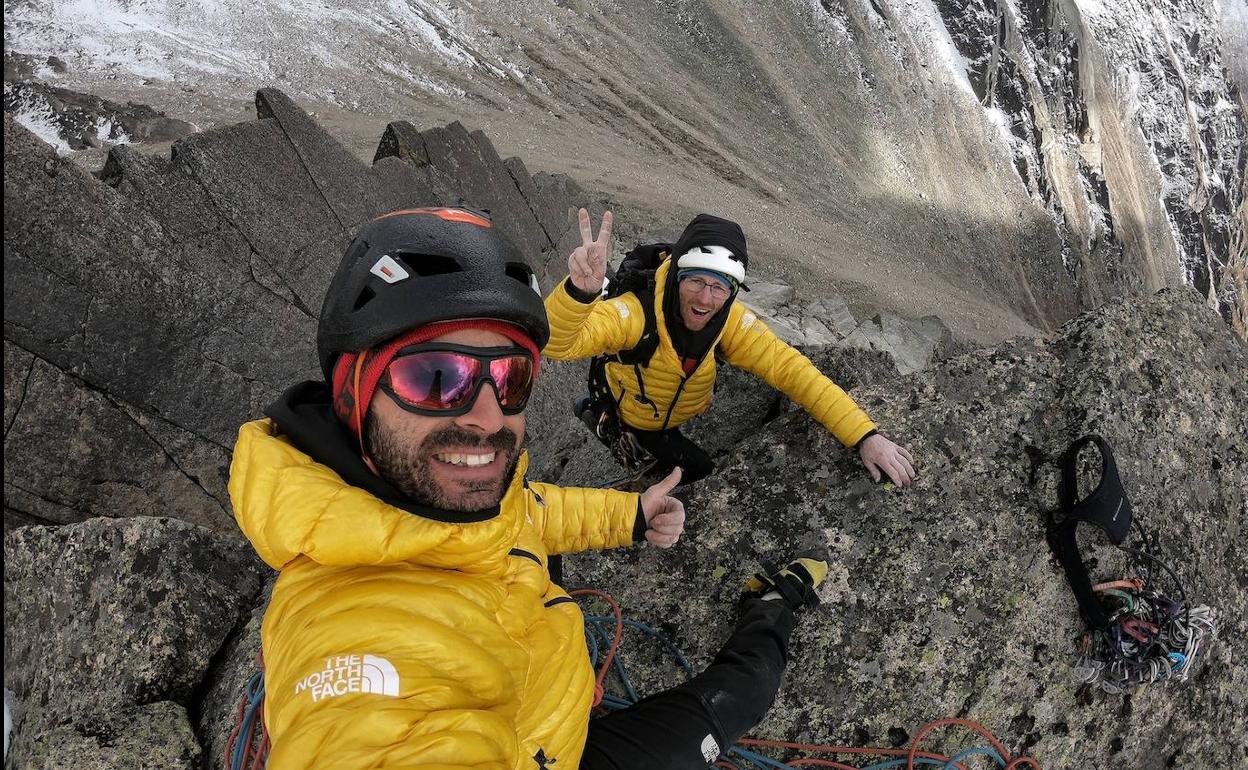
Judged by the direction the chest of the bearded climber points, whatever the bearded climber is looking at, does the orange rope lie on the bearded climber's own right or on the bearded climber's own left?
on the bearded climber's own left

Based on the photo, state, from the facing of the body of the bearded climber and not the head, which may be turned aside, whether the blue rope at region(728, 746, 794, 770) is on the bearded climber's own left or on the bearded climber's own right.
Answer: on the bearded climber's own left

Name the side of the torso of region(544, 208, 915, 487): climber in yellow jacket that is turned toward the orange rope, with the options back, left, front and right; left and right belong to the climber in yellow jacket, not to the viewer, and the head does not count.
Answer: front

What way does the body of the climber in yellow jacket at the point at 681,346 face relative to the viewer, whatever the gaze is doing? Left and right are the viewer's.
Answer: facing the viewer and to the right of the viewer

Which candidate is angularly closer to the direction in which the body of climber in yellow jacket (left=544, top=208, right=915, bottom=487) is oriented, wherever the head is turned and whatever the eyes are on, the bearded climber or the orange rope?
the orange rope

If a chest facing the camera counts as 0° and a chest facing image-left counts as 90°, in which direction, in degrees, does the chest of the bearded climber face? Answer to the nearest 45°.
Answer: approximately 315°

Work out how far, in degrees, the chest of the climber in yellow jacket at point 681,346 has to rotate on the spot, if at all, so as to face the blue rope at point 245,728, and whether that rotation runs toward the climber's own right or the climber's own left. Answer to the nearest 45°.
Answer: approximately 45° to the climber's own right

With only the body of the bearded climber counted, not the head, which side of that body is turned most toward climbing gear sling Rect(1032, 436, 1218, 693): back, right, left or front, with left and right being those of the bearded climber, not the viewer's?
left

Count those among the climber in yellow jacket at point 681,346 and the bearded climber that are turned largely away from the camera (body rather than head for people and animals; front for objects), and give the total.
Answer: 0

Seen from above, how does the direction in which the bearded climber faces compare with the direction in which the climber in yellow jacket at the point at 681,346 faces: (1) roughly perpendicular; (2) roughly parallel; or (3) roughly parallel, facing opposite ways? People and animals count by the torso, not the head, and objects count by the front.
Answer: roughly parallel

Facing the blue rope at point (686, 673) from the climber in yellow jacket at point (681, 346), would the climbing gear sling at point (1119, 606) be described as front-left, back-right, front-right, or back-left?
front-left
